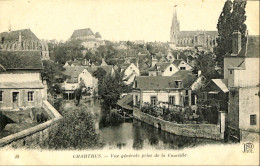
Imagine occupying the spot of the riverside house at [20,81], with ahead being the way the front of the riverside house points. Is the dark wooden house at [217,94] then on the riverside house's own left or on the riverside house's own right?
on the riverside house's own left

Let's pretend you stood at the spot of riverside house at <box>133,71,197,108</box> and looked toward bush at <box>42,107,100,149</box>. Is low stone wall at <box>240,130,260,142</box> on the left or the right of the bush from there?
left

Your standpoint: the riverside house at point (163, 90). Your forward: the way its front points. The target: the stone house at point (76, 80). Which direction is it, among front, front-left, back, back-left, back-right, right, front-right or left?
back-right

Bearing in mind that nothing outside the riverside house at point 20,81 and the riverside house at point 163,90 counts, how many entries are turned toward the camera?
2

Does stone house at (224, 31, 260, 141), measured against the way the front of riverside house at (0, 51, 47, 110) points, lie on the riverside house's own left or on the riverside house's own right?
on the riverside house's own left

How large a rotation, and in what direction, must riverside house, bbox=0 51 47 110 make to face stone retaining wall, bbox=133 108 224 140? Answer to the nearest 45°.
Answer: approximately 90° to its left

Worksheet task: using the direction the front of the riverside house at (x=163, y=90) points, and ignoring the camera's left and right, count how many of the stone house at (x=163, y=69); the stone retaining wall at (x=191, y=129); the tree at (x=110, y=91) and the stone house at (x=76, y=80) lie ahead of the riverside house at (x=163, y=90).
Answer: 1
